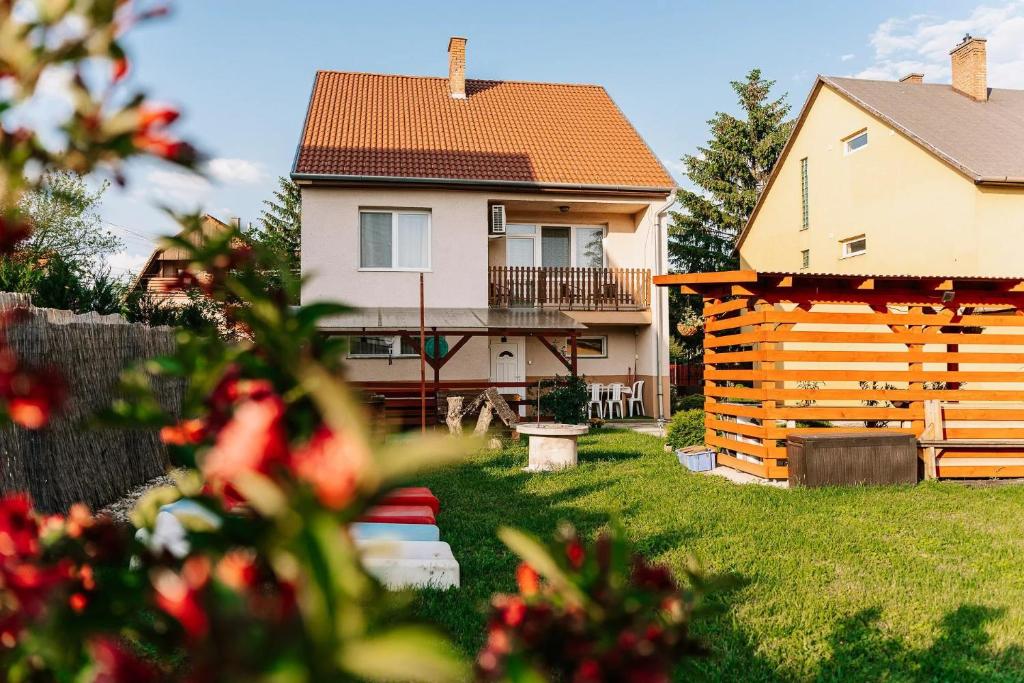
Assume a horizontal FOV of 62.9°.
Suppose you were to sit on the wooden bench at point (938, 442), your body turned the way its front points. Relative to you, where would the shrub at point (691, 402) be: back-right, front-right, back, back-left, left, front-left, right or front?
back-right

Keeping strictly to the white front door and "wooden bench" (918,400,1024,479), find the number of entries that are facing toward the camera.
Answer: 2

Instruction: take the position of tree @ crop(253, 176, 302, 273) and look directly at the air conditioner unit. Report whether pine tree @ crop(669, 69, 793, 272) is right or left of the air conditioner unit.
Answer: left

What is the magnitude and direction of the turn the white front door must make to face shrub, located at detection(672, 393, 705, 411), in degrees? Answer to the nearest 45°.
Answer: approximately 90° to its left

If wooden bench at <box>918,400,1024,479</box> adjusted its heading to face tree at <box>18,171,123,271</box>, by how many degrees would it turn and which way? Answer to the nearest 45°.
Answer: approximately 90° to its right

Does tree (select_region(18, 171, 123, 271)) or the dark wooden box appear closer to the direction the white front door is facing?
the dark wooden box

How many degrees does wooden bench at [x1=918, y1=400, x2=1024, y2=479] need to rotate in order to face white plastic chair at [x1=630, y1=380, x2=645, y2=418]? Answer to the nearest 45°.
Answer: approximately 135° to its right

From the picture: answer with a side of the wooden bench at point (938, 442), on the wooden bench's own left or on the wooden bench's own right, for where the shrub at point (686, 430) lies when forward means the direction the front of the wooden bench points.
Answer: on the wooden bench's own right

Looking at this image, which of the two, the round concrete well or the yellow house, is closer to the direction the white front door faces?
the round concrete well

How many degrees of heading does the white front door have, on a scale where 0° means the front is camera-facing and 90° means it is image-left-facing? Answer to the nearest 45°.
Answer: approximately 0°

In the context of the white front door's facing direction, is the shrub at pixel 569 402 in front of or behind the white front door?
in front

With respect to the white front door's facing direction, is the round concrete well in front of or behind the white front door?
in front

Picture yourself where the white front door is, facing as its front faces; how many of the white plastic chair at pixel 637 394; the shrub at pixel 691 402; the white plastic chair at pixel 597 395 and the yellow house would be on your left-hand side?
4
